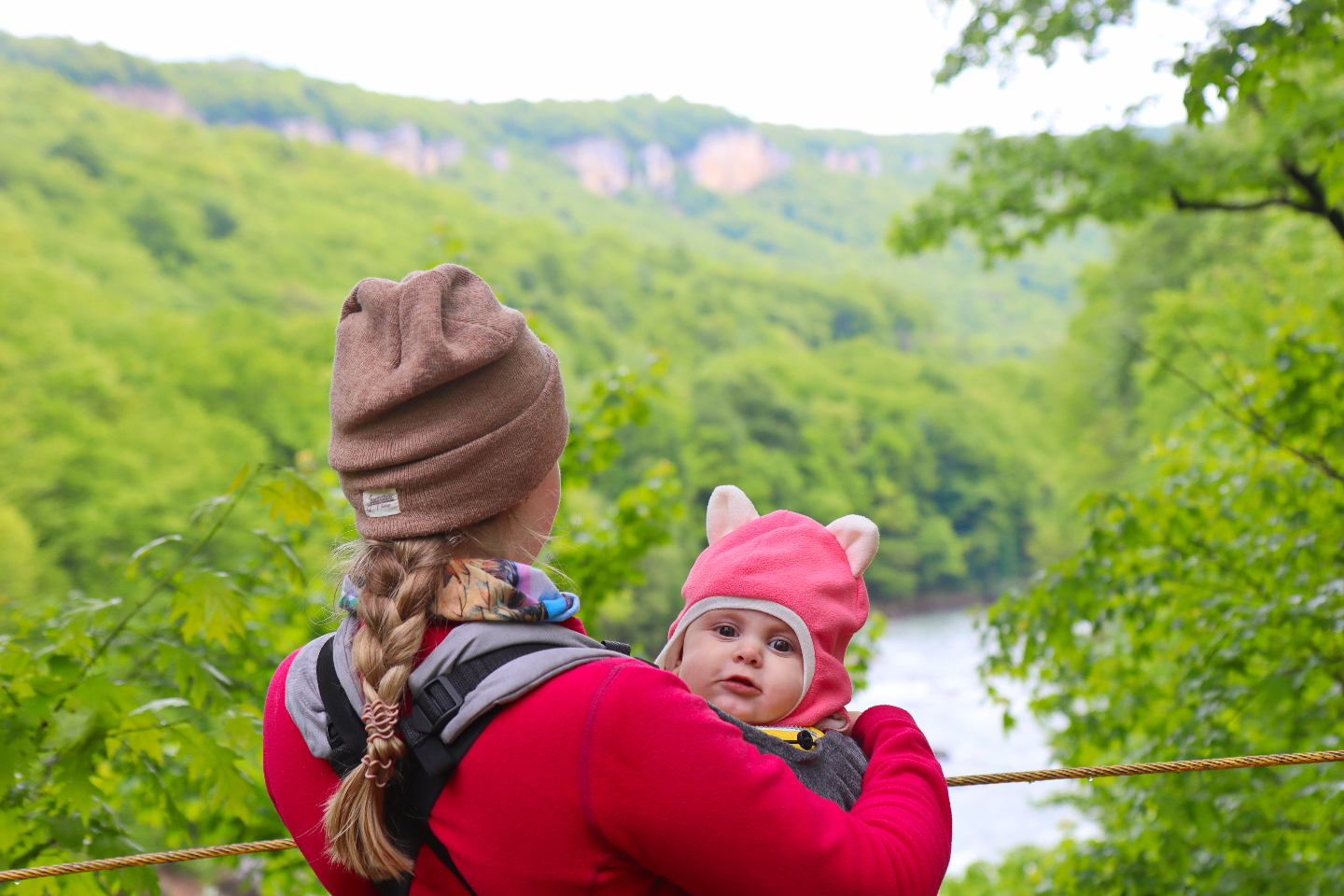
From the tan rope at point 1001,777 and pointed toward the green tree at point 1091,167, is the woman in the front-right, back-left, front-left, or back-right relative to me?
back-left

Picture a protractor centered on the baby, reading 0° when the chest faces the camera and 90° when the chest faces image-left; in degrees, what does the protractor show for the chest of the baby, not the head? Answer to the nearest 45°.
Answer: approximately 45°

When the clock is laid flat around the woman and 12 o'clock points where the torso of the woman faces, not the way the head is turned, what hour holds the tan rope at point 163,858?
The tan rope is roughly at 9 o'clock from the woman.

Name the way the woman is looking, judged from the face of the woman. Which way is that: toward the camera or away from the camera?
away from the camera

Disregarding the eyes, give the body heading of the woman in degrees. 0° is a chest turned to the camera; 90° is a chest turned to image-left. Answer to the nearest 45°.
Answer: approximately 225°

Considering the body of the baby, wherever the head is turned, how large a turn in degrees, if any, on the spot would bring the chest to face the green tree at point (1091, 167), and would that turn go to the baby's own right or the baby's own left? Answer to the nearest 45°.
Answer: approximately 135° to the baby's own right

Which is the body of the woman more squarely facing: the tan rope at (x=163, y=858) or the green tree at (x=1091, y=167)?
the green tree
